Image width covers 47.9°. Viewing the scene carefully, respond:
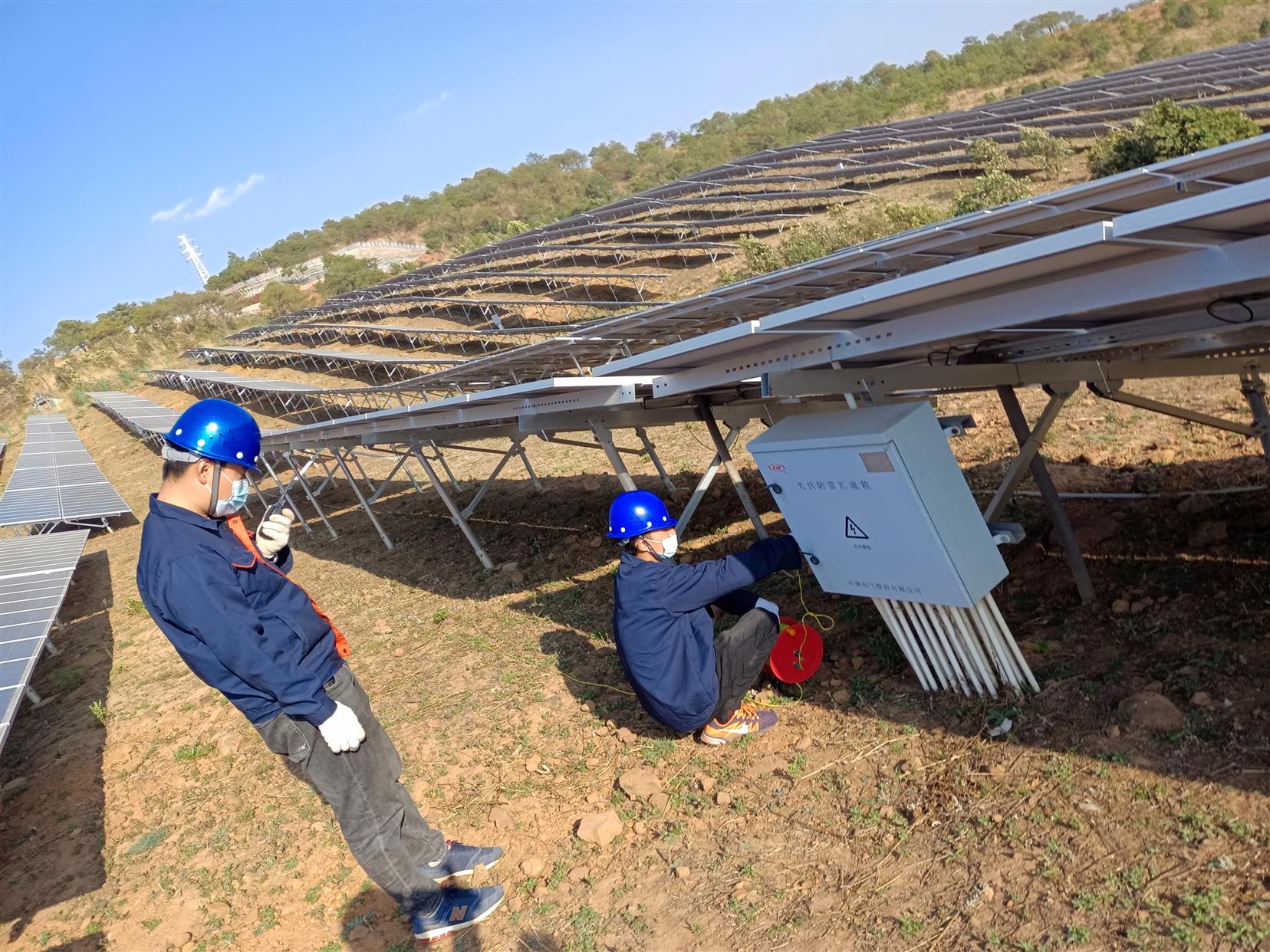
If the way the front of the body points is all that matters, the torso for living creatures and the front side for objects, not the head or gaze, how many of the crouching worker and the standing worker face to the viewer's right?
2

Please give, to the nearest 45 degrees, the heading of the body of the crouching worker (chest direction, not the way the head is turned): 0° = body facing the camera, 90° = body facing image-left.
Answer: approximately 270°

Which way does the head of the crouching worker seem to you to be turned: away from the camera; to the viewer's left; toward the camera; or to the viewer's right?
to the viewer's right

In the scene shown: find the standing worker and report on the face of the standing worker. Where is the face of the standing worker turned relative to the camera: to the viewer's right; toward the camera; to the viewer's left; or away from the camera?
to the viewer's right

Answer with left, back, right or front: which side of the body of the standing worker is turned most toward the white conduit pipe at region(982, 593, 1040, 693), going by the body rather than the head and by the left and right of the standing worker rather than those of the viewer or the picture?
front

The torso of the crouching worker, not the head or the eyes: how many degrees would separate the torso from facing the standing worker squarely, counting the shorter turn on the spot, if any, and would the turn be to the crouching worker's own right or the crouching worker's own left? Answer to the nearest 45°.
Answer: approximately 135° to the crouching worker's own right

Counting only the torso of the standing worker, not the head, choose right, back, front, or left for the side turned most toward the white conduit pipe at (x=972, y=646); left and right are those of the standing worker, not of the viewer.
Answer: front

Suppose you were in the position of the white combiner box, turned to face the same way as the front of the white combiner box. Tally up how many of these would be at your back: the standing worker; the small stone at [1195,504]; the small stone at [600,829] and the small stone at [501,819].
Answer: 1

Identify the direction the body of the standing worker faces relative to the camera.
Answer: to the viewer's right

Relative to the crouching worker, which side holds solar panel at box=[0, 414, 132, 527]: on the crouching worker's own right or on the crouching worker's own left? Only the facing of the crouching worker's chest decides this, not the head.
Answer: on the crouching worker's own left

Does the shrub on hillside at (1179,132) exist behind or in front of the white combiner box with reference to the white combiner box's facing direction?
behind

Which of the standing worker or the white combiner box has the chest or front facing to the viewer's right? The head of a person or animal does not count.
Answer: the standing worker

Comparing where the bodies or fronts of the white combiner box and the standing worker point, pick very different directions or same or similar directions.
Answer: very different directions
